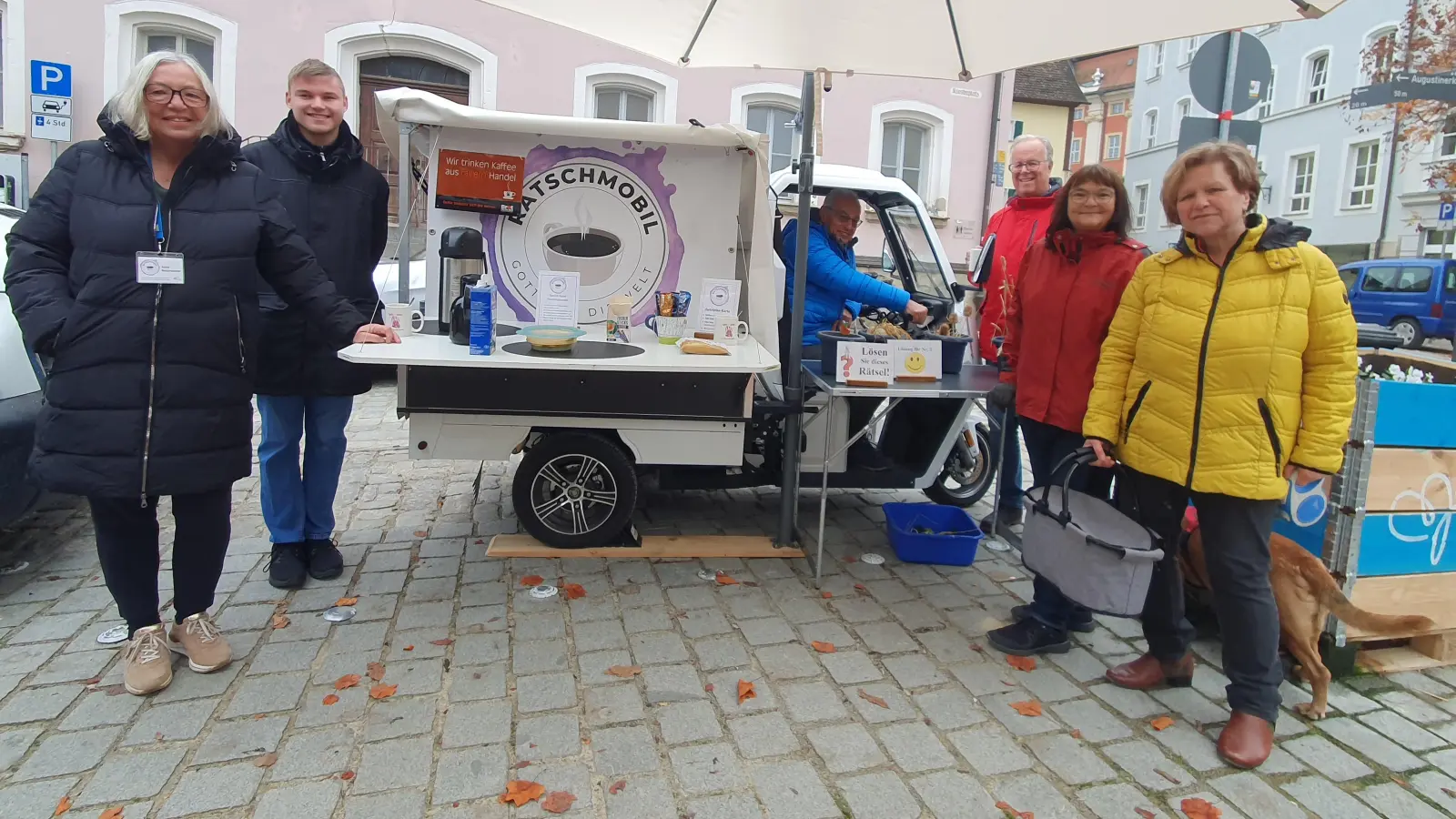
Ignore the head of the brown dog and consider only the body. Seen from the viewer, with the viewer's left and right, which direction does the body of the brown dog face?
facing to the left of the viewer

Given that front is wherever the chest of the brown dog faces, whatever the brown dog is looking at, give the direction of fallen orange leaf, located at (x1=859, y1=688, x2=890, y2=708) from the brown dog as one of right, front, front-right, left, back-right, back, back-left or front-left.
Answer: front-left

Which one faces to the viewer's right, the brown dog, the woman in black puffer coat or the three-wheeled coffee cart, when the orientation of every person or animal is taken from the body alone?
the three-wheeled coffee cart

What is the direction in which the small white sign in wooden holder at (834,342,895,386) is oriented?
toward the camera

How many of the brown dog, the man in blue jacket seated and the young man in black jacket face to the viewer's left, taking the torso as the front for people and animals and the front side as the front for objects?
1

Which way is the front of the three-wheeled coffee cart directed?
to the viewer's right

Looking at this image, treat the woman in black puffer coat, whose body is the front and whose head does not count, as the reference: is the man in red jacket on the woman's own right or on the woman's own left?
on the woman's own left

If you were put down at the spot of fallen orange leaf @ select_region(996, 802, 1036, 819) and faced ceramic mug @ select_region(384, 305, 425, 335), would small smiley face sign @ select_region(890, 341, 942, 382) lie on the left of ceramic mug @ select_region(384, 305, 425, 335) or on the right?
right

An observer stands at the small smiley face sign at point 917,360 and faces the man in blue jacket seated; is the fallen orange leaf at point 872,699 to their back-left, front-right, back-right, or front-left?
back-left

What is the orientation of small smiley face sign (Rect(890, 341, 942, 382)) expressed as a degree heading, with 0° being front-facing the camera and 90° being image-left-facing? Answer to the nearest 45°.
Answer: approximately 0°

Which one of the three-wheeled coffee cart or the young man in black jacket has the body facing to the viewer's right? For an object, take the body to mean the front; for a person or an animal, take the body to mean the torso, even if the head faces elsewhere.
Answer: the three-wheeled coffee cart

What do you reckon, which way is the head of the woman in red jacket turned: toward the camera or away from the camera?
toward the camera

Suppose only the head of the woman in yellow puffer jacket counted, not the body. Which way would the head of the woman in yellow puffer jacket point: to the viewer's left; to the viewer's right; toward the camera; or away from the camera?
toward the camera

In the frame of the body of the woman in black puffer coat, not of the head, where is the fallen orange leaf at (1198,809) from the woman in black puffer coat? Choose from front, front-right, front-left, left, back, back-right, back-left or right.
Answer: front-left

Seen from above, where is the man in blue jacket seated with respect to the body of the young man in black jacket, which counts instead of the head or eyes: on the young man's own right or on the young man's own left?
on the young man's own left

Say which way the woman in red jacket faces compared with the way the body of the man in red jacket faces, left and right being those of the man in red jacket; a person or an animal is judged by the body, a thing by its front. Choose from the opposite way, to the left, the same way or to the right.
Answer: the same way

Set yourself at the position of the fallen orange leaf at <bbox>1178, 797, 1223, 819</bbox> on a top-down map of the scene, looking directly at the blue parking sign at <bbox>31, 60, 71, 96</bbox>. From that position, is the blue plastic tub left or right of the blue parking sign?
right
